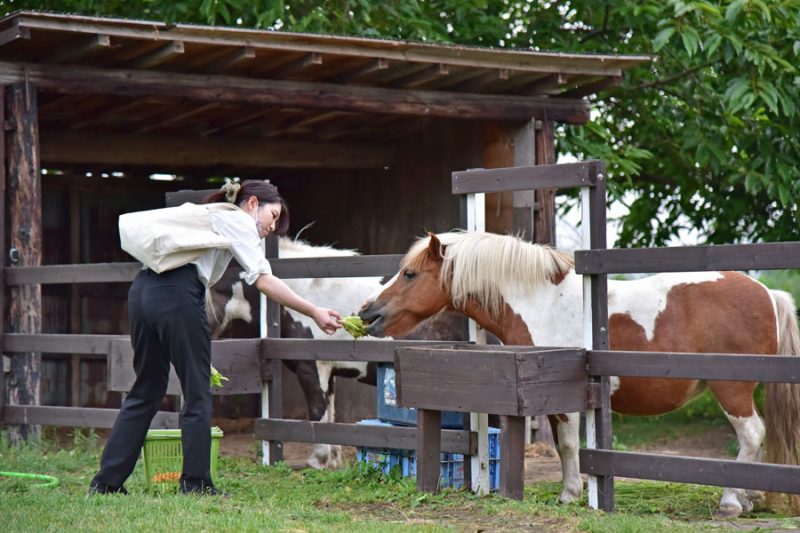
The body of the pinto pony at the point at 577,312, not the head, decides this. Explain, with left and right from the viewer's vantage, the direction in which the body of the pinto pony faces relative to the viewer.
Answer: facing to the left of the viewer

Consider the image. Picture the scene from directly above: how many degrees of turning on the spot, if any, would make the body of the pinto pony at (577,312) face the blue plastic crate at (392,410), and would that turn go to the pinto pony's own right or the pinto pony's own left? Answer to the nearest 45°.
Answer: approximately 45° to the pinto pony's own right

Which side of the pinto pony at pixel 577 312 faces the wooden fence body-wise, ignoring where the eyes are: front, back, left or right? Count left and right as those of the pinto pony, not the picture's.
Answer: left

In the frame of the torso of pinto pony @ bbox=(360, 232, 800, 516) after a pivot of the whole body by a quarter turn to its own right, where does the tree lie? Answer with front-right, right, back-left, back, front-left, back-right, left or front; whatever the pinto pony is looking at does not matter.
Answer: front

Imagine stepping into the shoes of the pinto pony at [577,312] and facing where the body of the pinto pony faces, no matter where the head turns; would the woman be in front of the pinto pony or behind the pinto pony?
in front

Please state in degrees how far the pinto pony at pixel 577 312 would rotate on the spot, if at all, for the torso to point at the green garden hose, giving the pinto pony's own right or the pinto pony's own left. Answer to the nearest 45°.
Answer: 0° — it already faces it
